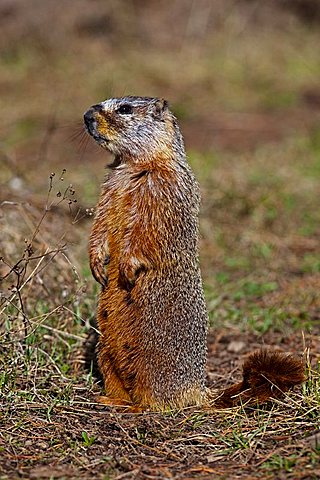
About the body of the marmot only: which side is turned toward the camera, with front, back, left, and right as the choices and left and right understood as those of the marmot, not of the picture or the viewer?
left
